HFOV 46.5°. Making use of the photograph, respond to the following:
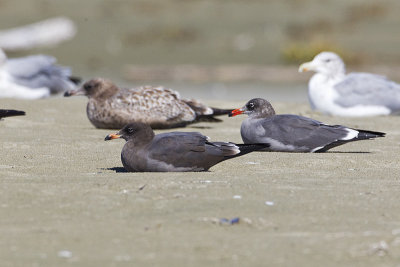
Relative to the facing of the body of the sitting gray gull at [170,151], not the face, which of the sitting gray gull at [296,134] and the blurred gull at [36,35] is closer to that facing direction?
the blurred gull

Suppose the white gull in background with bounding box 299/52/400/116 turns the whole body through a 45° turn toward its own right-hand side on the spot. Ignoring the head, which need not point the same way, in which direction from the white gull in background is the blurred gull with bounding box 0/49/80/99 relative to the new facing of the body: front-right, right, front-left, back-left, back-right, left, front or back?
front-left

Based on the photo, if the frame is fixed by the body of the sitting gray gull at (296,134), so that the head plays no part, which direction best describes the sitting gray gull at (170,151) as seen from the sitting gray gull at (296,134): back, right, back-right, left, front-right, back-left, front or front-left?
front-left

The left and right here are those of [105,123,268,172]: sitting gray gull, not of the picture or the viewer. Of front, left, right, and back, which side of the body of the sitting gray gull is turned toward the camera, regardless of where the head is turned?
left

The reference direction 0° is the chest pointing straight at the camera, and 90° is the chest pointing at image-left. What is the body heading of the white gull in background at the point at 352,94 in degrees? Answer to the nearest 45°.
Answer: approximately 90°

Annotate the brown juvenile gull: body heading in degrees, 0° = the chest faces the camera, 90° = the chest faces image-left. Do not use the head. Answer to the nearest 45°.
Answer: approximately 90°

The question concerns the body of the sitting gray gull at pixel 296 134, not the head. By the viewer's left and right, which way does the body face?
facing to the left of the viewer

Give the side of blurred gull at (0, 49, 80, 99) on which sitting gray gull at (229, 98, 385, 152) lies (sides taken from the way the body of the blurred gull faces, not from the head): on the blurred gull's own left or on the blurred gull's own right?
on the blurred gull's own left

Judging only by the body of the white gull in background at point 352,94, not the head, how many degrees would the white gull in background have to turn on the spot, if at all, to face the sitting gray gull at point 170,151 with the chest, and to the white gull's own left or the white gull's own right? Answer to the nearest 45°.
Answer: approximately 90° to the white gull's own left

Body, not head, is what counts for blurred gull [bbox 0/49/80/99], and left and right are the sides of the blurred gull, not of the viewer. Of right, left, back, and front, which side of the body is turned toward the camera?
left
